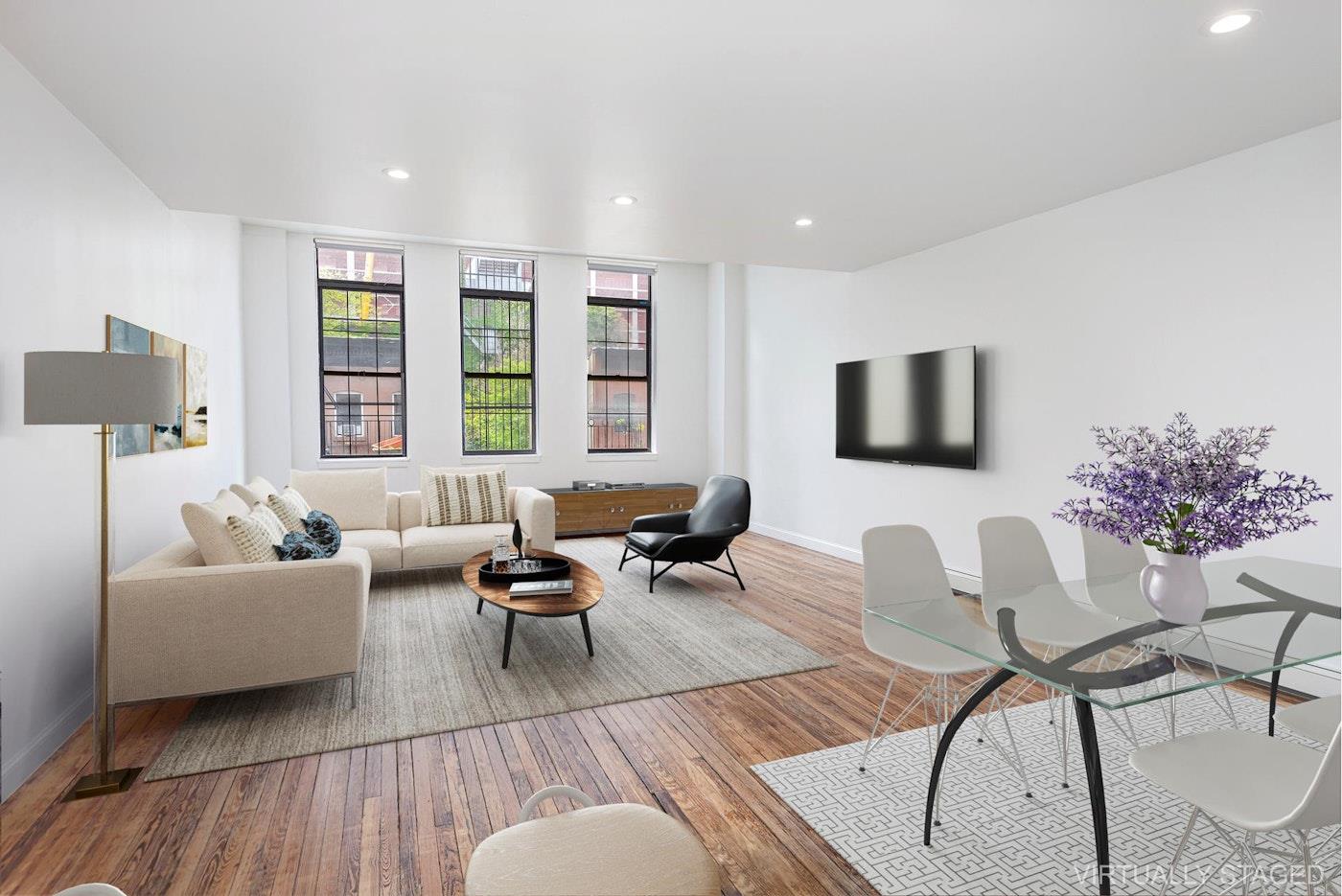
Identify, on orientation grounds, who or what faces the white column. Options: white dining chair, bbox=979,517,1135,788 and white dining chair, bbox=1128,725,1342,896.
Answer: white dining chair, bbox=1128,725,1342,896

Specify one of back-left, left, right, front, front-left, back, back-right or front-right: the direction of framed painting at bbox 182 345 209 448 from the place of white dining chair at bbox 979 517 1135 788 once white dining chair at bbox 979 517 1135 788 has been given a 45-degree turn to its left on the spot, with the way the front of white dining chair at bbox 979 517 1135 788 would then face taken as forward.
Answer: back

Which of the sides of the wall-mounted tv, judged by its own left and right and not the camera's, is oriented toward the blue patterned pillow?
front

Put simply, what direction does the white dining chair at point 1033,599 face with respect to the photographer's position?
facing the viewer and to the right of the viewer

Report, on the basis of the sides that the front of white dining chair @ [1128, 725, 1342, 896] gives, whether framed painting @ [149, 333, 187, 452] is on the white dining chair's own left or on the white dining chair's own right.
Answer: on the white dining chair's own left

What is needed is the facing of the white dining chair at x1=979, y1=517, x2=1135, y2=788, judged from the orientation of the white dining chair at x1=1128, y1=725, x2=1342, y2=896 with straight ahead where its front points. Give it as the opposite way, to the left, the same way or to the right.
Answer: the opposite way

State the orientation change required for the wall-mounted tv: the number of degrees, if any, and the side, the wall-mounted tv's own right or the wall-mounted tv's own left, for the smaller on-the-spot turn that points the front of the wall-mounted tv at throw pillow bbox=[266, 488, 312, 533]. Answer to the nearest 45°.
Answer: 0° — it already faces it

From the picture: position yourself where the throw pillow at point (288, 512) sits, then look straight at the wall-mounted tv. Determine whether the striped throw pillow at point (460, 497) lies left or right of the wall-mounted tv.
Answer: left

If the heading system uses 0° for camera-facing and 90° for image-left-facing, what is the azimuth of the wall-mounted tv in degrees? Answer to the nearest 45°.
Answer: approximately 45°

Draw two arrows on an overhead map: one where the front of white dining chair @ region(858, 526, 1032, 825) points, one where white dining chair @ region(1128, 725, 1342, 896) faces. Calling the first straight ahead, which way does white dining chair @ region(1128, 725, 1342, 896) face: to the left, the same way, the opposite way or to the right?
the opposite way

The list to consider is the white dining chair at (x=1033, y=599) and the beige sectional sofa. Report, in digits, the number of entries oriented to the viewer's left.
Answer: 0

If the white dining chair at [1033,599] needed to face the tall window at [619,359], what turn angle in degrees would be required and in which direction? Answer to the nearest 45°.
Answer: approximately 180°

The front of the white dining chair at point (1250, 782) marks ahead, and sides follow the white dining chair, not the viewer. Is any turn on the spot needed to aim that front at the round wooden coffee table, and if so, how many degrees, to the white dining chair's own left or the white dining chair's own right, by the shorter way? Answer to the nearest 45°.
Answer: approximately 45° to the white dining chair's own left

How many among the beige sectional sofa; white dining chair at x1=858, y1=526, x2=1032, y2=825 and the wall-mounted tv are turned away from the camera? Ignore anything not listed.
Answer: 0

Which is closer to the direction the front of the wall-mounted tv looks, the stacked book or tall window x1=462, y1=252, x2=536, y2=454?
the stacked book

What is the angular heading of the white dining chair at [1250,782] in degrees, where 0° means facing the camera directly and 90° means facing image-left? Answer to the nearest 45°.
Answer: approximately 135°
